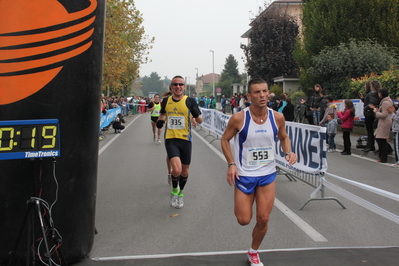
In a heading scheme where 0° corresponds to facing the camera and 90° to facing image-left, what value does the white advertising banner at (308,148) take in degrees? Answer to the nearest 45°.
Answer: approximately 45°

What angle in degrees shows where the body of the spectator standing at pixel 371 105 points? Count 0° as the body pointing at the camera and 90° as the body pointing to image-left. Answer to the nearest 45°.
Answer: approximately 90°

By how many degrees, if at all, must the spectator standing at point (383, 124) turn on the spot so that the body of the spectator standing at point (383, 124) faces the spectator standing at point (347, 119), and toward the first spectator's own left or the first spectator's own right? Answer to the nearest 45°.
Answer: approximately 45° to the first spectator's own right

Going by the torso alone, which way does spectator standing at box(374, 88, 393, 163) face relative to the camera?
to the viewer's left

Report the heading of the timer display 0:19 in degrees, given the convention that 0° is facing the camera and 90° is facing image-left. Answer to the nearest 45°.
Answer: approximately 0°

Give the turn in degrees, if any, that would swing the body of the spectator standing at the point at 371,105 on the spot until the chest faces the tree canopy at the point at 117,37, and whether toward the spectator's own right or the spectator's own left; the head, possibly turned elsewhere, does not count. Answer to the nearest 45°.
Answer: approximately 45° to the spectator's own right

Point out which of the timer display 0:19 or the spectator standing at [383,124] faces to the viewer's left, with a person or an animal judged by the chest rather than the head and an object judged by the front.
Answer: the spectator standing

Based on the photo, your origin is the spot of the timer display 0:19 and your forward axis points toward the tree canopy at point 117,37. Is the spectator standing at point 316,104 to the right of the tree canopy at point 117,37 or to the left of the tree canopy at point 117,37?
right

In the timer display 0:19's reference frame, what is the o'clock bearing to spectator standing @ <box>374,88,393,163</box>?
The spectator standing is roughly at 8 o'clock from the timer display 0:19.

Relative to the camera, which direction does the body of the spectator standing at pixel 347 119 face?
to the viewer's left
